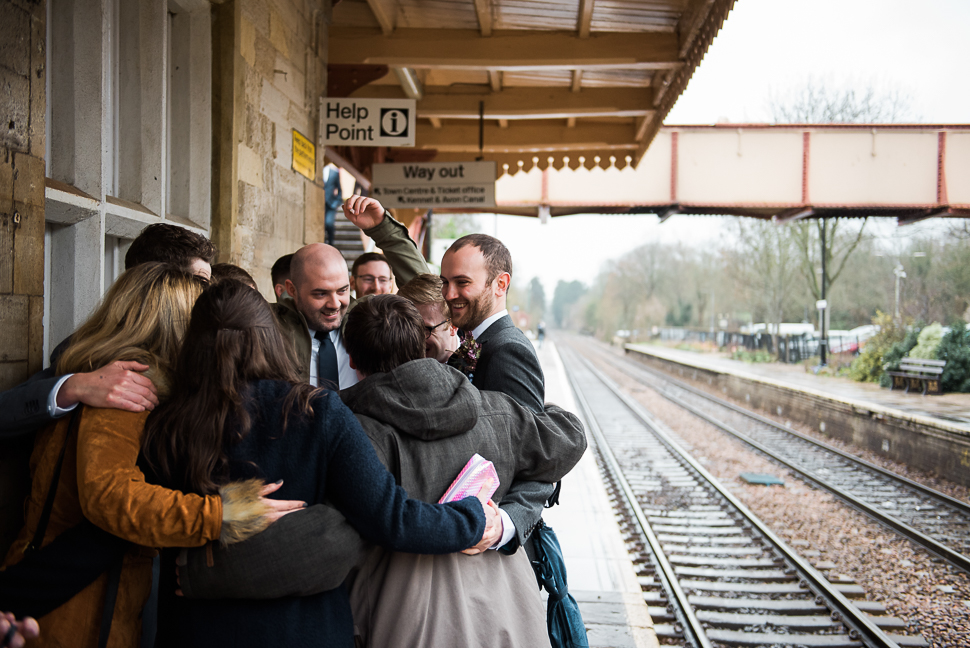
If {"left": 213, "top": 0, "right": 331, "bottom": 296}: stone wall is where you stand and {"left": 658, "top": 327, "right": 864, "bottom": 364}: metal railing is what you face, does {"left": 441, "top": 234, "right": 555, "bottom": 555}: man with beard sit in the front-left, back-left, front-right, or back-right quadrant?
back-right

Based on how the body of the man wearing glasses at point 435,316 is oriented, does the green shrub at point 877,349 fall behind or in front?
behind

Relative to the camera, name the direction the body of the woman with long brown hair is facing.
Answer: away from the camera

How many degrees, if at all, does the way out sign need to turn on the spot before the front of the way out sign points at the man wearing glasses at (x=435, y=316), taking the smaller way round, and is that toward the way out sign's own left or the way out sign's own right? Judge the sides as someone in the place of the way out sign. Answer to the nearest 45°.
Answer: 0° — it already faces them

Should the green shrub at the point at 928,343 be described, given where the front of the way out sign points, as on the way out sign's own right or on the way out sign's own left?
on the way out sign's own left

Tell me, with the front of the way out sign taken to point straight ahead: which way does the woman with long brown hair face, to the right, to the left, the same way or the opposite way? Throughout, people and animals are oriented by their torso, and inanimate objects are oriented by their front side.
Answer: the opposite way

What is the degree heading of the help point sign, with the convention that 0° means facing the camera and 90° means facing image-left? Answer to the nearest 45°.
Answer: approximately 0°

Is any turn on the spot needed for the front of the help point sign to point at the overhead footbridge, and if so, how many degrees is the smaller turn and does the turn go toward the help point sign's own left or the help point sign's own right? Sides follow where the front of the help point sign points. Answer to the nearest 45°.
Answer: approximately 135° to the help point sign's own left
